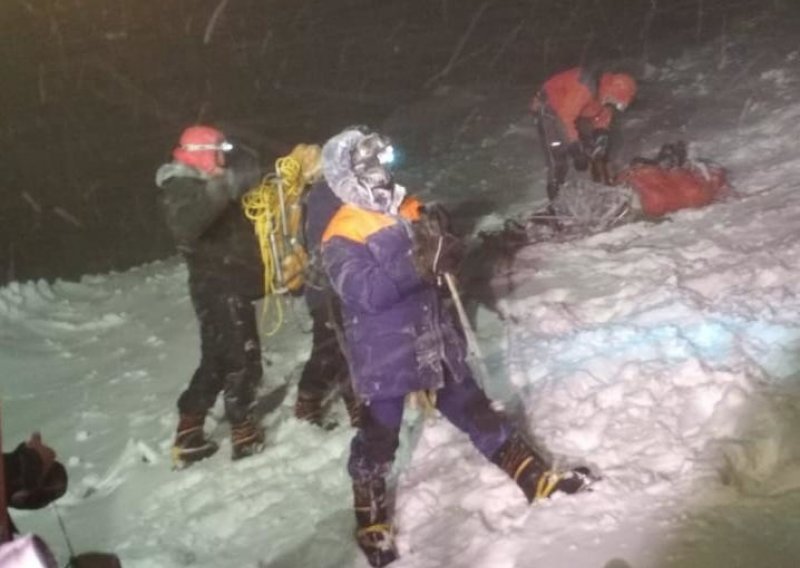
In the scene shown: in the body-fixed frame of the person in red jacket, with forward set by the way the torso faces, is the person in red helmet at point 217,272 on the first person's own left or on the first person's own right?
on the first person's own right

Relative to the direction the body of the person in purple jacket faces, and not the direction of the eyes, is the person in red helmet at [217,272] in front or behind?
behind

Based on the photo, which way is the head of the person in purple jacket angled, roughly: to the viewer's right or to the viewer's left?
to the viewer's right

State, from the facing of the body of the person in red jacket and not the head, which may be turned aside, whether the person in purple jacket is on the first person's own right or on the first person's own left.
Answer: on the first person's own right

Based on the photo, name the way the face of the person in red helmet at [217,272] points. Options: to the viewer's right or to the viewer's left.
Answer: to the viewer's right
